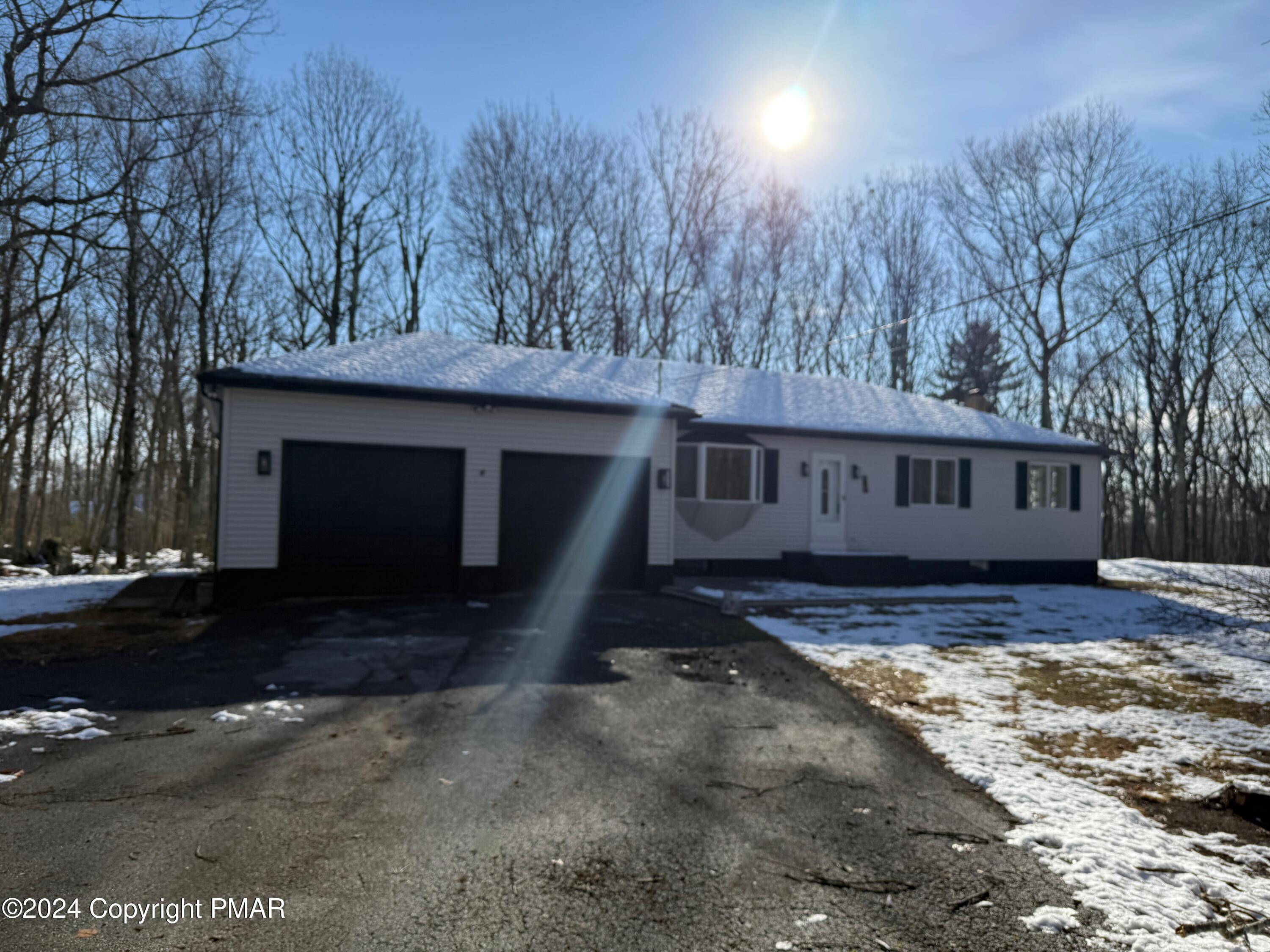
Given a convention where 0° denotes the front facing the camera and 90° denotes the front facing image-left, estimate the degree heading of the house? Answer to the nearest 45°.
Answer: approximately 0°

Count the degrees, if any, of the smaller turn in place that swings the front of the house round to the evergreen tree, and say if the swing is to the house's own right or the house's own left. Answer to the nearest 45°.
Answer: approximately 135° to the house's own left
